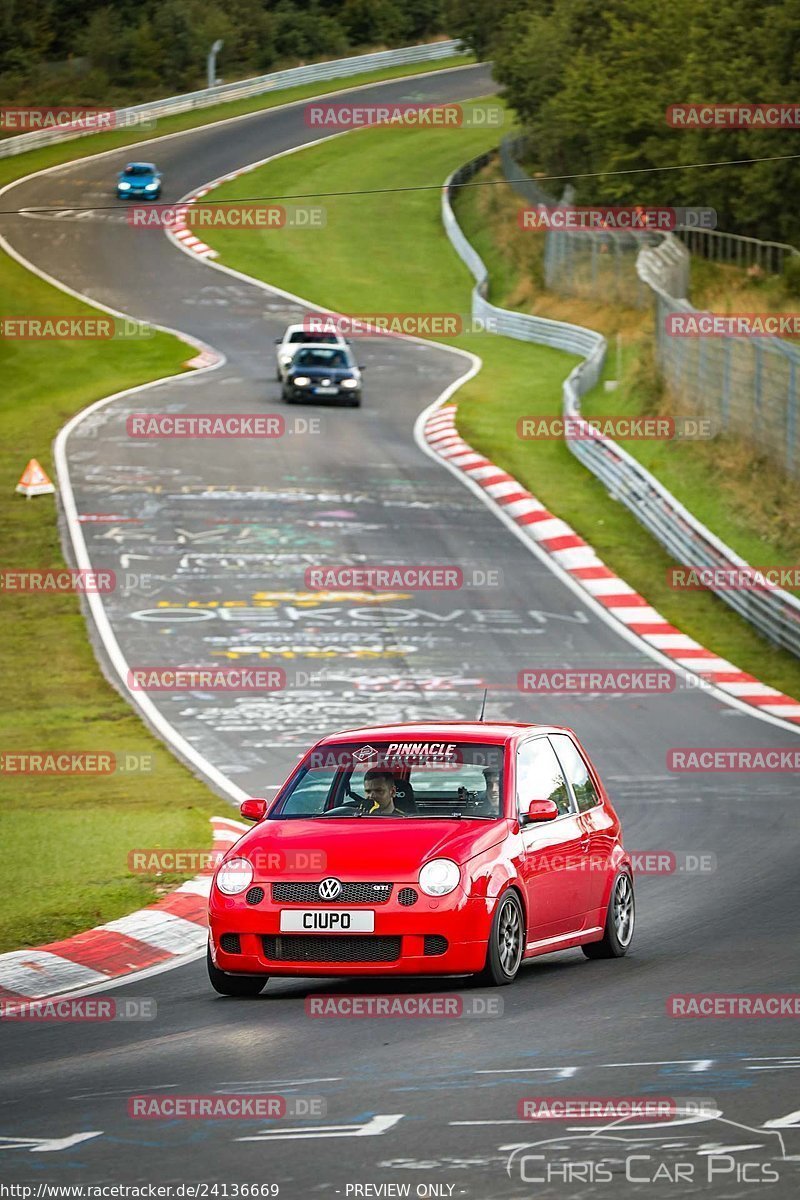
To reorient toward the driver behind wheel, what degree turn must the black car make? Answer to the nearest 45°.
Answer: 0° — it already faces them

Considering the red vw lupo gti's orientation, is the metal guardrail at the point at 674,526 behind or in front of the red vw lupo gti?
behind

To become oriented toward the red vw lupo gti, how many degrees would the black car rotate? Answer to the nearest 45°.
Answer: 0° — it already faces it

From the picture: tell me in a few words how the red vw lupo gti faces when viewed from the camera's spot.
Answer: facing the viewer and to the left of the viewer

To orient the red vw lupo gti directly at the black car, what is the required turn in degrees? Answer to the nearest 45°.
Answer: approximately 135° to its right

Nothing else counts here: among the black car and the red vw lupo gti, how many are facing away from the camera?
0

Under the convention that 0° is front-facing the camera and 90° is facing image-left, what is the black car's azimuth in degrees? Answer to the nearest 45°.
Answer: approximately 0°
